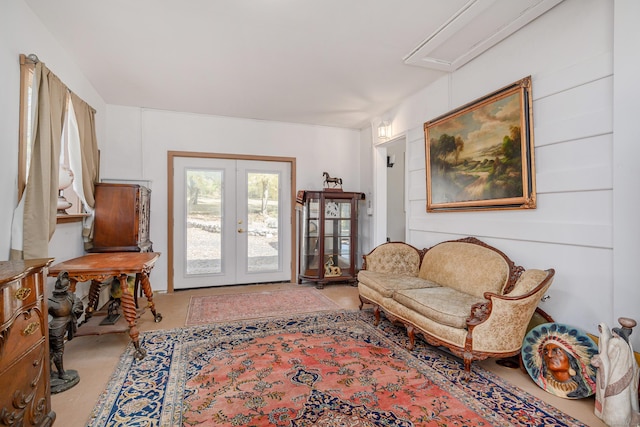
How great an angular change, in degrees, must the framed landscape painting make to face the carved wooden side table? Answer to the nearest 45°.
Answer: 0° — it already faces it

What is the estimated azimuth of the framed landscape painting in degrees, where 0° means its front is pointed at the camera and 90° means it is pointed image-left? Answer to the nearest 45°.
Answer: approximately 45°

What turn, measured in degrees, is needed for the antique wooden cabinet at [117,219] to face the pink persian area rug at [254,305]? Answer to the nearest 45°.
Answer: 0° — it already faces it

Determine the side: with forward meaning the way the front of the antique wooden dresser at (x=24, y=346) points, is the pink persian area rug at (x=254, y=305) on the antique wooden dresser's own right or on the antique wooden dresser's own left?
on the antique wooden dresser's own left

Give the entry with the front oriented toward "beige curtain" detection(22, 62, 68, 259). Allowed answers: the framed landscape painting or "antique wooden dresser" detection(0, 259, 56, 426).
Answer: the framed landscape painting

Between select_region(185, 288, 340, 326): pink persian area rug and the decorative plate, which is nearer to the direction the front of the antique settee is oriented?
the pink persian area rug

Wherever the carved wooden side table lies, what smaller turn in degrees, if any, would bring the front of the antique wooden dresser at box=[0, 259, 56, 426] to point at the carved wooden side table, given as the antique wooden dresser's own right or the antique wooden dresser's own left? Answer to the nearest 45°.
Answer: approximately 90° to the antique wooden dresser's own left

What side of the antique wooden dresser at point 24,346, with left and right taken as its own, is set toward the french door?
left

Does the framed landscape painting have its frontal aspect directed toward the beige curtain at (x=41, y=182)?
yes
